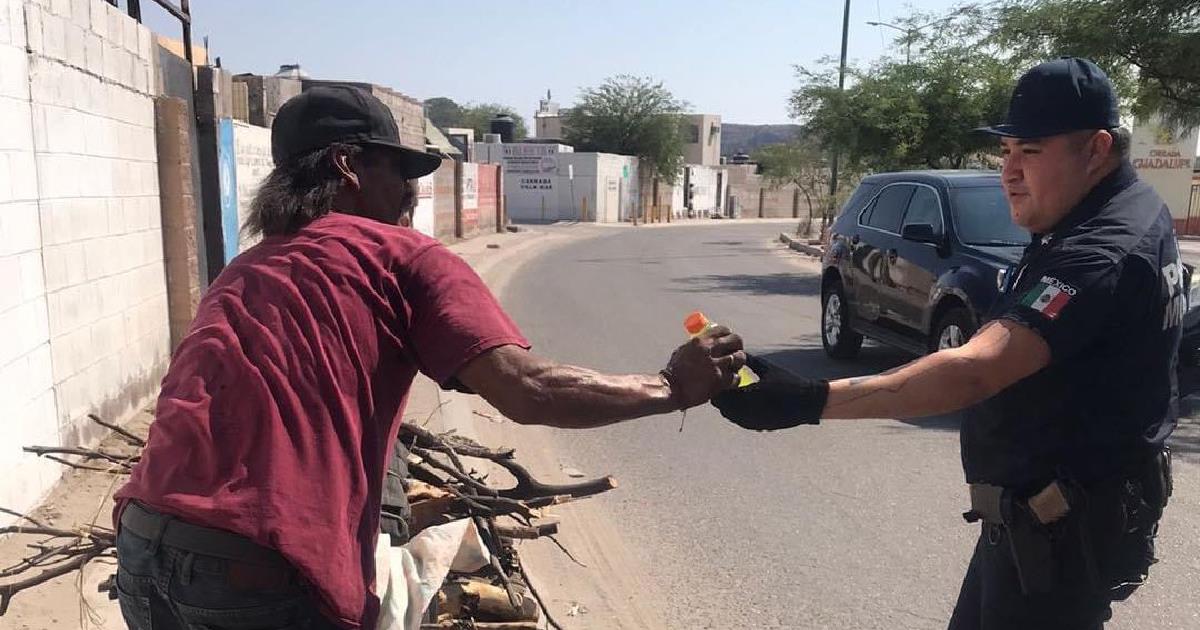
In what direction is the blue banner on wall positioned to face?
to the viewer's right

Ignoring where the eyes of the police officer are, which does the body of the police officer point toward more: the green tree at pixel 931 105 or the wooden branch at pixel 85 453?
the wooden branch

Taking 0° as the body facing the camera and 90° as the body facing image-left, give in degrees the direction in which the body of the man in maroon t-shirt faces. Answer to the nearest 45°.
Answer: approximately 225°

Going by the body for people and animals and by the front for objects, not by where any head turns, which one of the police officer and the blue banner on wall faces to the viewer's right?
the blue banner on wall

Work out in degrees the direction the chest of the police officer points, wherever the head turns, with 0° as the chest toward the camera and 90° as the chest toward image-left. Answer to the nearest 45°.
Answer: approximately 90°

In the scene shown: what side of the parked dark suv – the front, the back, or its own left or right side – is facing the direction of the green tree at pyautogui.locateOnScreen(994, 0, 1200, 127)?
left

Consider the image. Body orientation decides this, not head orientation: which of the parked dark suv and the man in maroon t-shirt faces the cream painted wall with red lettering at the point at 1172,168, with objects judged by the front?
the man in maroon t-shirt

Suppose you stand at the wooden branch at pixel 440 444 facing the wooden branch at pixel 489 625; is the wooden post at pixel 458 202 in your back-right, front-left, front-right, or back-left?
back-left

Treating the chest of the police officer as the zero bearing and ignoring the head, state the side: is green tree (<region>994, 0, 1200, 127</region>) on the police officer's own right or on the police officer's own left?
on the police officer's own right

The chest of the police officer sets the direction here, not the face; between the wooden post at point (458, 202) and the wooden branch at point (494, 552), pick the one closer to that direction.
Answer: the wooden branch
